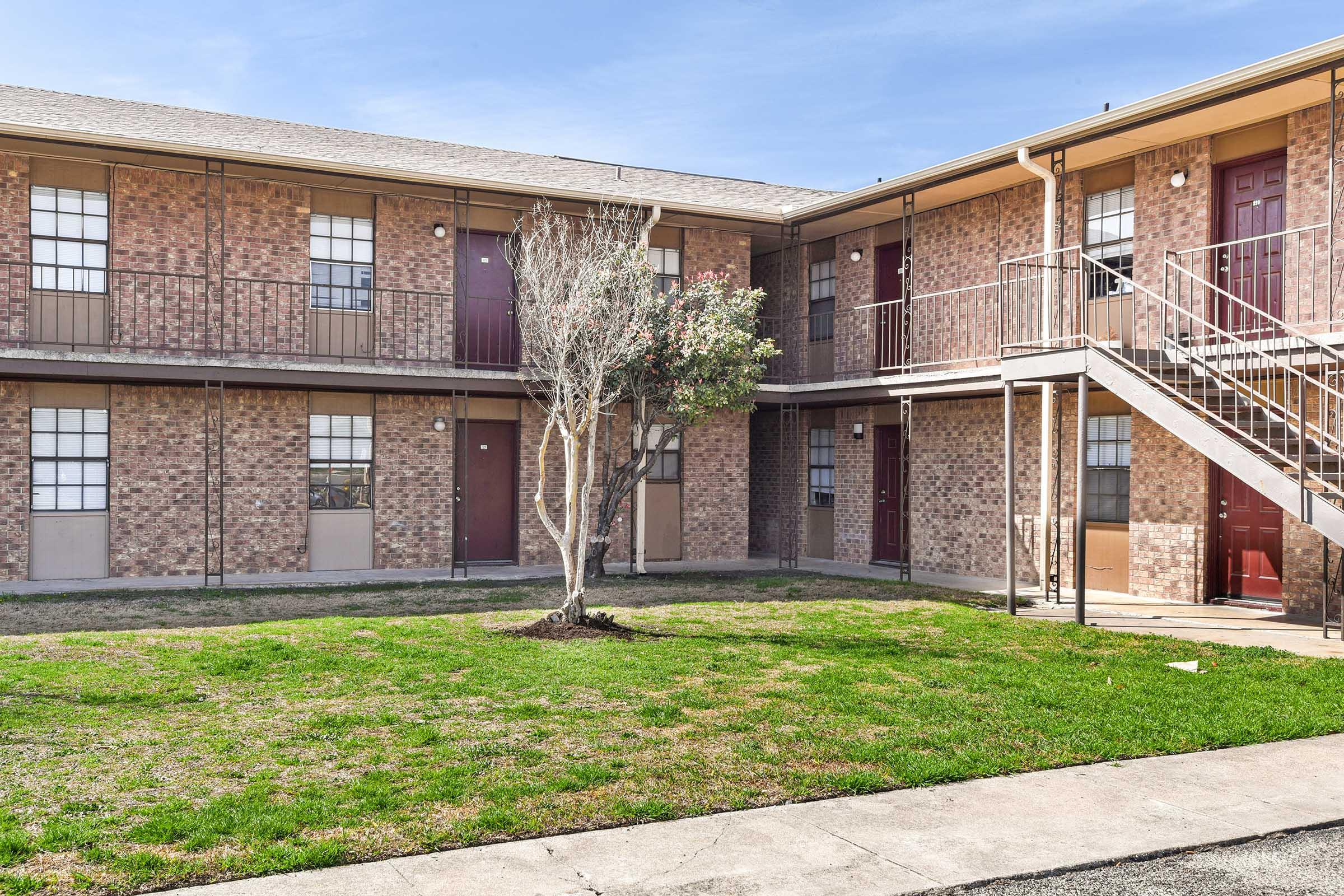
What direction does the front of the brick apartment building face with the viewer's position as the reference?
facing the viewer
